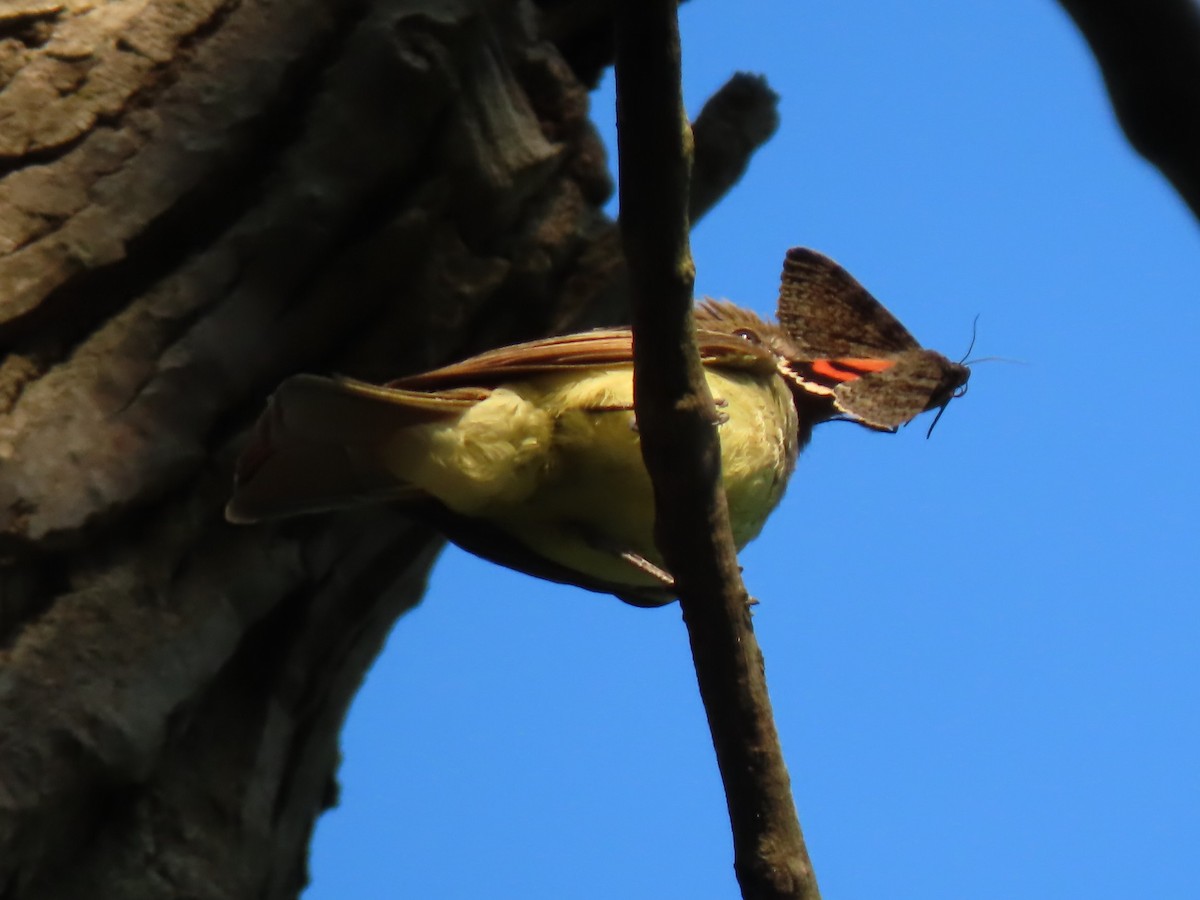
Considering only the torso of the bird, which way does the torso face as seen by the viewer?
to the viewer's right

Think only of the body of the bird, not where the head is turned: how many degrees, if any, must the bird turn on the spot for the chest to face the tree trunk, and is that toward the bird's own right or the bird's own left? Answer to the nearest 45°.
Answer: approximately 180°

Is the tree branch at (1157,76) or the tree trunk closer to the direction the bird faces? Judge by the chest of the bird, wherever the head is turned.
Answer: the tree branch
